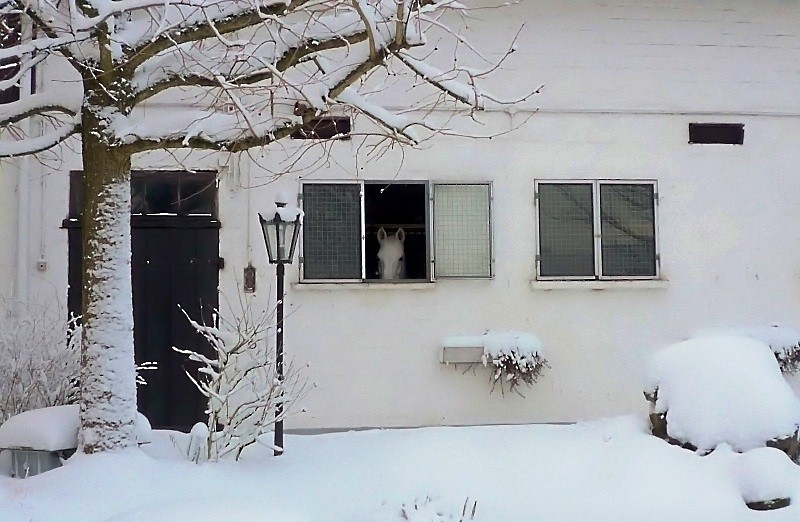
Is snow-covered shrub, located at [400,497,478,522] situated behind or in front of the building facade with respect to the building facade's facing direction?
in front

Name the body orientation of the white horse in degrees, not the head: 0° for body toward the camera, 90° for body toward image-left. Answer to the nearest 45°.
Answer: approximately 0°

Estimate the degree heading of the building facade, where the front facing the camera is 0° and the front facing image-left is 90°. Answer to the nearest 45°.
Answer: approximately 0°

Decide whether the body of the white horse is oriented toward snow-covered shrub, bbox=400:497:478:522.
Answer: yes

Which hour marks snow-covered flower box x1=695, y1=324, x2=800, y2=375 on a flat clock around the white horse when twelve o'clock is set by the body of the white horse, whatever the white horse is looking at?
The snow-covered flower box is roughly at 9 o'clock from the white horse.

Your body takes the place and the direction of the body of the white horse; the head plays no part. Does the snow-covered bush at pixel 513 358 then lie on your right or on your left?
on your left

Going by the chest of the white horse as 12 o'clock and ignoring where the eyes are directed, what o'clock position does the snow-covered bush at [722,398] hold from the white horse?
The snow-covered bush is roughly at 10 o'clock from the white horse.
